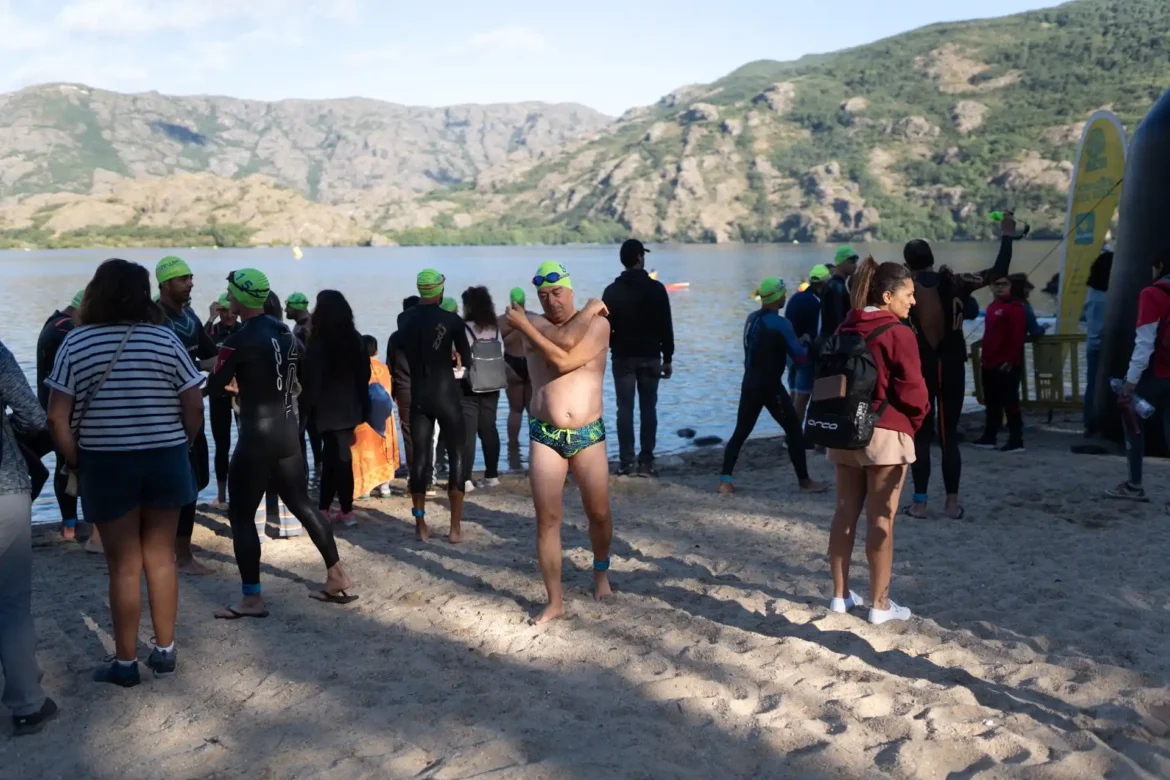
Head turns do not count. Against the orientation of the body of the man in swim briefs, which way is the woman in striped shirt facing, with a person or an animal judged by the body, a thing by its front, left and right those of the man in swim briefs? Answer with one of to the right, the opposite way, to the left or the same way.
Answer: the opposite way

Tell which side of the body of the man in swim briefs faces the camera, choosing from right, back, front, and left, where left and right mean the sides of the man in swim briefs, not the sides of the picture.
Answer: front

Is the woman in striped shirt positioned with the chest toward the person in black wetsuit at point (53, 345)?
yes

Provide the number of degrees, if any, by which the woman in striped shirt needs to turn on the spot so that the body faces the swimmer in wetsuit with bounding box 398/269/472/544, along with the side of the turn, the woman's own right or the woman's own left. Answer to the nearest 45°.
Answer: approximately 45° to the woman's own right

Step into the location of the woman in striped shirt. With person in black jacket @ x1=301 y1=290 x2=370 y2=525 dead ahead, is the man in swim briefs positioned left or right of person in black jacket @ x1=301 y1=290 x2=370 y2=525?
right

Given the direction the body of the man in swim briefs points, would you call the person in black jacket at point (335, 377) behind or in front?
behind

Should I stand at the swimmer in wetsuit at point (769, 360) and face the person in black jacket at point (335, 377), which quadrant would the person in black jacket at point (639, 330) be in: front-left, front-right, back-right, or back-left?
front-right

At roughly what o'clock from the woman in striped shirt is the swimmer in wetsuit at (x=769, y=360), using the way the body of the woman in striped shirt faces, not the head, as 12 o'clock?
The swimmer in wetsuit is roughly at 2 o'clock from the woman in striped shirt.

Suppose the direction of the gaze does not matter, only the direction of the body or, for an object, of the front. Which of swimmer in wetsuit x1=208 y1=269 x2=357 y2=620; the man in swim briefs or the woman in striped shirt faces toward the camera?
the man in swim briefs

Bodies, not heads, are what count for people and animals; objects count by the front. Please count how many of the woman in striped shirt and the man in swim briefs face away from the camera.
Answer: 1

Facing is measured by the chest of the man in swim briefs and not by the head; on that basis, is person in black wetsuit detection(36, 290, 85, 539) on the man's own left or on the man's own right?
on the man's own right

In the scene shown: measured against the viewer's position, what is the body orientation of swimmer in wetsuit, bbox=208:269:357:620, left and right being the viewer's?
facing away from the viewer and to the left of the viewer

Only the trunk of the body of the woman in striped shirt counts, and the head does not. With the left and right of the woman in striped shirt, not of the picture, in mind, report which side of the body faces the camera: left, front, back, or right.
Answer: back

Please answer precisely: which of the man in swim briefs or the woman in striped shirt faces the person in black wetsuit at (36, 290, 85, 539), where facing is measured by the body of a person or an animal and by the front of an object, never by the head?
the woman in striped shirt

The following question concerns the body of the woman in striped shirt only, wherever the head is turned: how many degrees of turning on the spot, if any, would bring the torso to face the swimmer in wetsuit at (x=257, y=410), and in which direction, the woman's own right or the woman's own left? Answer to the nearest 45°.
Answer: approximately 45° to the woman's own right
